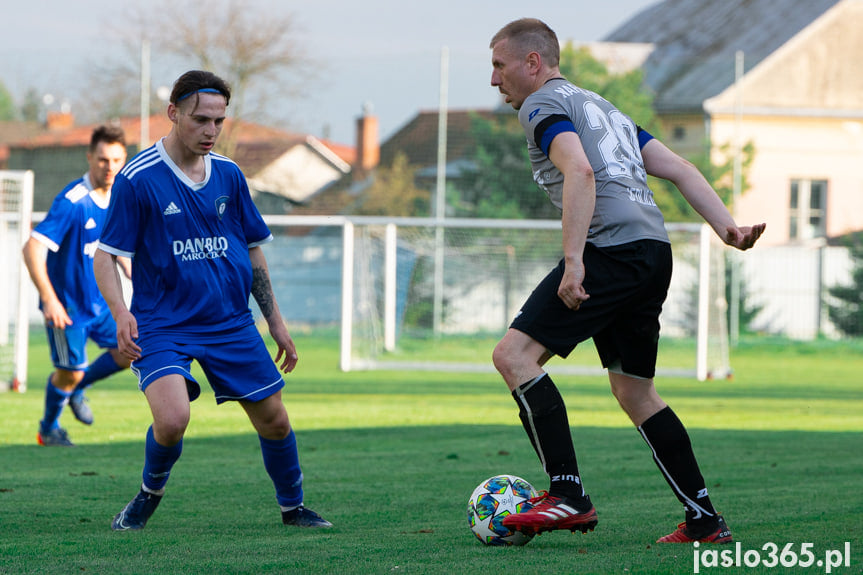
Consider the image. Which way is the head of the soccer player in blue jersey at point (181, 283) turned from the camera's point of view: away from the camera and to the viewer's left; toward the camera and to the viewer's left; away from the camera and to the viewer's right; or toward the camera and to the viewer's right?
toward the camera and to the viewer's right

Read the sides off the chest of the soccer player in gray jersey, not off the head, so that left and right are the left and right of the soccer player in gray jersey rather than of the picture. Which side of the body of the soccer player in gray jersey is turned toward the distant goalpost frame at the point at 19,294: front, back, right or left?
front

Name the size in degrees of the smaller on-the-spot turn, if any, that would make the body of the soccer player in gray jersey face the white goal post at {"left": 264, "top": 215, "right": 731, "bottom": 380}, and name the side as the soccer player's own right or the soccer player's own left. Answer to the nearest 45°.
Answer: approximately 45° to the soccer player's own right

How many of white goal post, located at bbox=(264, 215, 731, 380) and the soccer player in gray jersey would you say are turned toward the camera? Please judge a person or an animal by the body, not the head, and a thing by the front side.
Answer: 1

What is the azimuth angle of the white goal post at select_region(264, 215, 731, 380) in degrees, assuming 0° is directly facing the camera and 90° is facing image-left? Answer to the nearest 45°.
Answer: approximately 0°

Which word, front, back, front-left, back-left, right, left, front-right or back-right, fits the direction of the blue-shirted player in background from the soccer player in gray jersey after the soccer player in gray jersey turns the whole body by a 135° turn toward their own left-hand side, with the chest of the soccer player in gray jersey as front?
back-right

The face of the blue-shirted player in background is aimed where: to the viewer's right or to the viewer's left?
to the viewer's right

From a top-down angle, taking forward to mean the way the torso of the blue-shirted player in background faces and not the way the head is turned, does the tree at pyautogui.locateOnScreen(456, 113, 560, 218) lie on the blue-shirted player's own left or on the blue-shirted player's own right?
on the blue-shirted player's own left

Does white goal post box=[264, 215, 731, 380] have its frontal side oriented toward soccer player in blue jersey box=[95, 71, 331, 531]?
yes

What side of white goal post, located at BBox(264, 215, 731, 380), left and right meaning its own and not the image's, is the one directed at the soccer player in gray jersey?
front

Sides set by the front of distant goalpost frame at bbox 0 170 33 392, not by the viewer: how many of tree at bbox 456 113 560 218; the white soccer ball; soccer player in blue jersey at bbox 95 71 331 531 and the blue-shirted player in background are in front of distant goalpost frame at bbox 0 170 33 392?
3

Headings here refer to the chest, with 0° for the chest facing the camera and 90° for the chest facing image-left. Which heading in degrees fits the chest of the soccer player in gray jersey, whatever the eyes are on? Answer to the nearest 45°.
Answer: approximately 135°

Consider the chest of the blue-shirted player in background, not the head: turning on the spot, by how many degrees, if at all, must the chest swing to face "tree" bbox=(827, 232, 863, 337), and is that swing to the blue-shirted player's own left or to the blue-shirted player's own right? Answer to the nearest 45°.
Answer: approximately 90° to the blue-shirted player's own left

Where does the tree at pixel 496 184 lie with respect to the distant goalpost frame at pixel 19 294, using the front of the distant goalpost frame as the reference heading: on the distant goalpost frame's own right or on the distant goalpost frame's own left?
on the distant goalpost frame's own left

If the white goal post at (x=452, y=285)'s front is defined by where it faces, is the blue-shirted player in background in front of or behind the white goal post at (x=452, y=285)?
in front

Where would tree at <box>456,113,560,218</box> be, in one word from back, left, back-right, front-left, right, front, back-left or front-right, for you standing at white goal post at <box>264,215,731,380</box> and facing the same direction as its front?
back

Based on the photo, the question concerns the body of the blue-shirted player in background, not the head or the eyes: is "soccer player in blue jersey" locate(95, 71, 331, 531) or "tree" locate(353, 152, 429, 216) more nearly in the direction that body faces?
the soccer player in blue jersey

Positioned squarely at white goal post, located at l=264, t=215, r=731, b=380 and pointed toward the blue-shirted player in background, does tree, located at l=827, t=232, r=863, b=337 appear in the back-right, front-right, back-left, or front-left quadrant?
back-left
